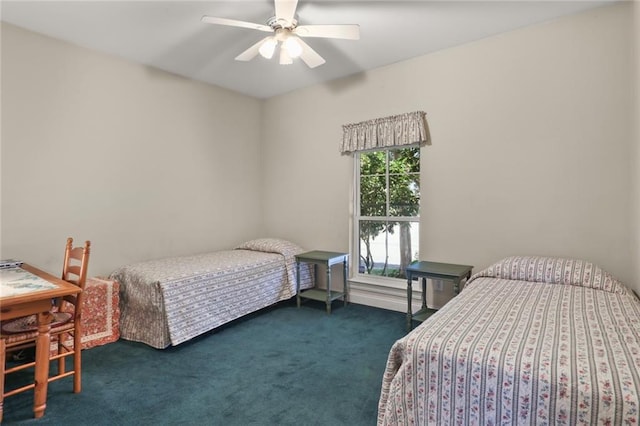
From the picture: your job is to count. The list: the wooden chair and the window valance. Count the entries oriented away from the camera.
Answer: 0

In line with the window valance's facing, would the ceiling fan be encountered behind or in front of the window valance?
in front

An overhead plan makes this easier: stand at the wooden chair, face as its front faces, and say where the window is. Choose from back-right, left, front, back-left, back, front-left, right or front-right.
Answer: back

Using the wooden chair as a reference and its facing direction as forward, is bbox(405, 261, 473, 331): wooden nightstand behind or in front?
behind

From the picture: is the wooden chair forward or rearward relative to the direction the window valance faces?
forward

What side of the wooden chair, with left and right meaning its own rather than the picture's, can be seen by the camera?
left

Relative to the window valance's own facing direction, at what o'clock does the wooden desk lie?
The wooden desk is roughly at 12 o'clock from the window valance.

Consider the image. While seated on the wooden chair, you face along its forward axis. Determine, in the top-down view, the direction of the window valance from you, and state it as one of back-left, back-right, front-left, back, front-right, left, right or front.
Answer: back

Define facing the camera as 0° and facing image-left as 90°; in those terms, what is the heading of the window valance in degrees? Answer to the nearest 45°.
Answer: approximately 45°
